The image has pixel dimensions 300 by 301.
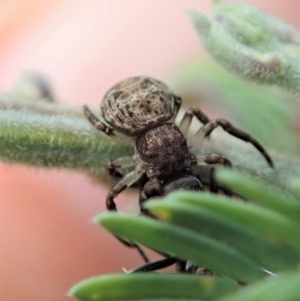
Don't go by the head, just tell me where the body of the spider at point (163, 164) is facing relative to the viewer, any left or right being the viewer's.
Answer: facing the viewer
